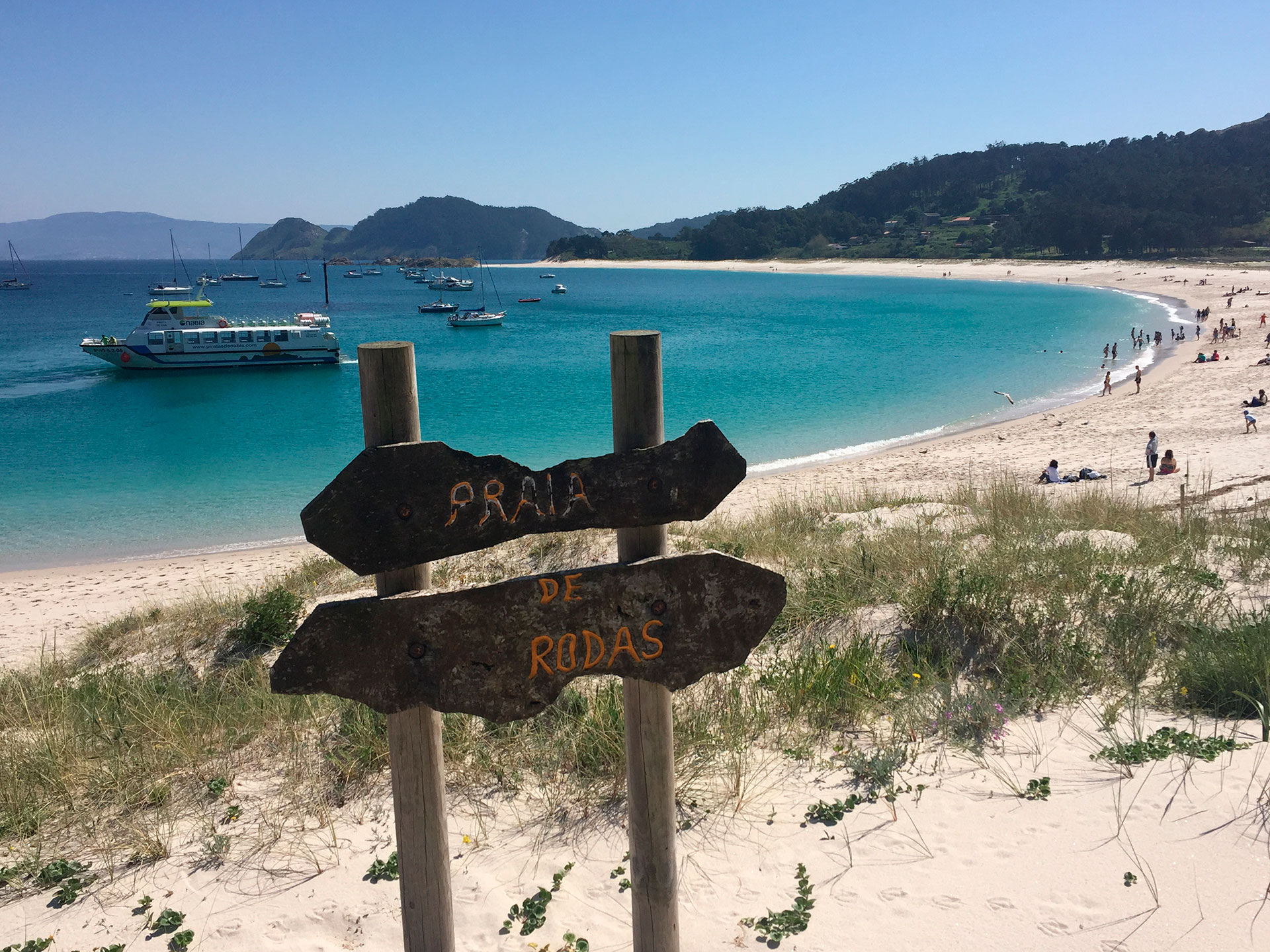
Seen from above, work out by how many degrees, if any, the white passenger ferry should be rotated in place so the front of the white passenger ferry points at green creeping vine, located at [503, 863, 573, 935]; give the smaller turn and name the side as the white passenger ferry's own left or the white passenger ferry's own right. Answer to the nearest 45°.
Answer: approximately 90° to the white passenger ferry's own left

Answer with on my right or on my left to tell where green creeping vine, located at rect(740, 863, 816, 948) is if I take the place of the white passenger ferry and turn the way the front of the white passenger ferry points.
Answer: on my left

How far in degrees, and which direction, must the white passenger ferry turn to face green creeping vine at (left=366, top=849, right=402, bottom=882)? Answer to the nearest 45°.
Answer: approximately 90° to its left

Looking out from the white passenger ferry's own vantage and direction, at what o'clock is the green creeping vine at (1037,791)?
The green creeping vine is roughly at 9 o'clock from the white passenger ferry.

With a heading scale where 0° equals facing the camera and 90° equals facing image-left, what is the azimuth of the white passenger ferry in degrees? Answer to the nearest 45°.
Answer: approximately 90°

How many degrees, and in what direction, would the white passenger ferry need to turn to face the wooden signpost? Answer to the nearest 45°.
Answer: approximately 90° to its left

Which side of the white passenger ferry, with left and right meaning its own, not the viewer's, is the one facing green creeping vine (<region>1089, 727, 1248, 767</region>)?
left
